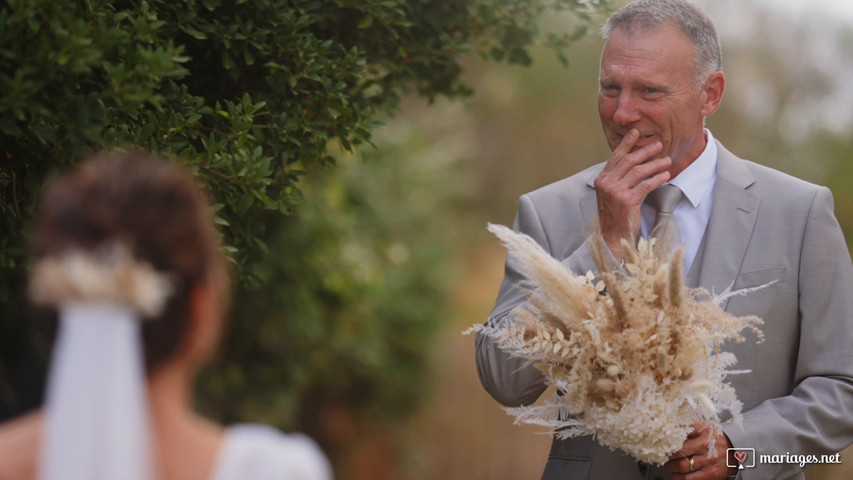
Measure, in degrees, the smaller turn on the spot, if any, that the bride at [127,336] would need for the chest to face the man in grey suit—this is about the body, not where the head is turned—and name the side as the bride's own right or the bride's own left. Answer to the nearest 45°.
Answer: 0° — they already face them

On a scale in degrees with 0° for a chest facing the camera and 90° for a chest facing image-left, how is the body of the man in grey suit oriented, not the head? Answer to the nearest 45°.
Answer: approximately 45°

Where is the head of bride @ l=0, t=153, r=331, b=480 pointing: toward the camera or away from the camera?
away from the camera

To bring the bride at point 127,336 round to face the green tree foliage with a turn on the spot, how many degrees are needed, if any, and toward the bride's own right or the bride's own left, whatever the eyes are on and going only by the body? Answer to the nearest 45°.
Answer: approximately 45° to the bride's own left

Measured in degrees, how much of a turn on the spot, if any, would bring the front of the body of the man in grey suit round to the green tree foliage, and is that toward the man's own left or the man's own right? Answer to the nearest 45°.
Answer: approximately 45° to the man's own right

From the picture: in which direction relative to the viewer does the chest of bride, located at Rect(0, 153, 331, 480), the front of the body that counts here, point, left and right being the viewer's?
facing away from the viewer and to the right of the viewer

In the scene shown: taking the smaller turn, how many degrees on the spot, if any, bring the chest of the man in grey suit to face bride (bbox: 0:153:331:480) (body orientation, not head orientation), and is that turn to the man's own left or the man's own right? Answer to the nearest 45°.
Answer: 0° — they already face them
